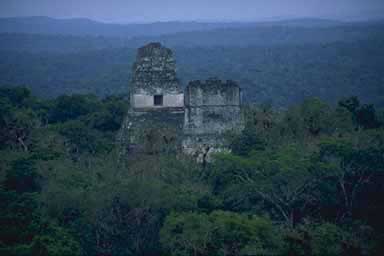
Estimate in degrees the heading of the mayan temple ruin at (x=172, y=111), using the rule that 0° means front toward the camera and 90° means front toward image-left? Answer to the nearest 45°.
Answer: approximately 0°
